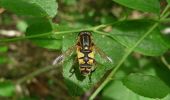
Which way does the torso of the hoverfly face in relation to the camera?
away from the camera
